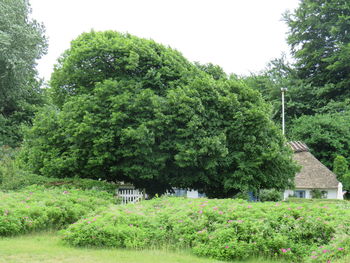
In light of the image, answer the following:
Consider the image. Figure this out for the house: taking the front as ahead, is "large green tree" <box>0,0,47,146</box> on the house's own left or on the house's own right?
on the house's own right

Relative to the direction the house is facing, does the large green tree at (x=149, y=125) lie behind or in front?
in front

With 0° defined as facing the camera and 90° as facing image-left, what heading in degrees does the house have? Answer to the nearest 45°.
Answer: approximately 0°
